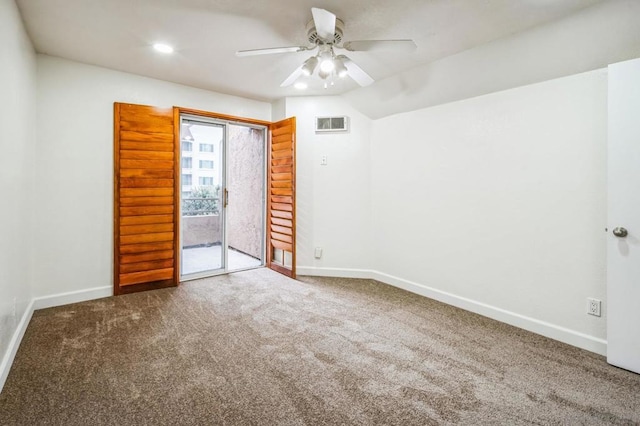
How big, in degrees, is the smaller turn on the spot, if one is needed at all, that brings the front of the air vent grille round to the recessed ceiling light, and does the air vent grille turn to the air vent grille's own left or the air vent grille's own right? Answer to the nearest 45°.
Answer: approximately 45° to the air vent grille's own right

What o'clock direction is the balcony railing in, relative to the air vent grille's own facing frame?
The balcony railing is roughly at 4 o'clock from the air vent grille.

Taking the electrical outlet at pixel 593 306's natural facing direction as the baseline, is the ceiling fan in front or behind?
in front

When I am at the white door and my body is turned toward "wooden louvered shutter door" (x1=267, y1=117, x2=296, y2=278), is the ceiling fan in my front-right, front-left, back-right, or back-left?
front-left

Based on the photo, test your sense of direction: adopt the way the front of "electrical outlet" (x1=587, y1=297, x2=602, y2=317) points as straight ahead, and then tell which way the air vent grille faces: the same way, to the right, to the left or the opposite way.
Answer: to the left

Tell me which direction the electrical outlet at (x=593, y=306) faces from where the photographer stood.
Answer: facing the viewer and to the left of the viewer

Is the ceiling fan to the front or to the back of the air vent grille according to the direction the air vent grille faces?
to the front

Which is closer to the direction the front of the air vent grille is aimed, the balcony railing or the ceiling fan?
the ceiling fan

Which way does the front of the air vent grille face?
toward the camera

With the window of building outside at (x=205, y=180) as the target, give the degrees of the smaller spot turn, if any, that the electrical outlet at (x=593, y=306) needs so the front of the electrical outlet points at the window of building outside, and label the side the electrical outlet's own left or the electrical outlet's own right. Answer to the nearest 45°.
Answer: approximately 45° to the electrical outlet's own right

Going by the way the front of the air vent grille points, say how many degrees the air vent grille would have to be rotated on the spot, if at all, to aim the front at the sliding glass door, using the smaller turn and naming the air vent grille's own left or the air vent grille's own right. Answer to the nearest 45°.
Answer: approximately 135° to the air vent grille's own right

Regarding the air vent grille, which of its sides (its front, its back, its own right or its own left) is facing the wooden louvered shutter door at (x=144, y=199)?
right

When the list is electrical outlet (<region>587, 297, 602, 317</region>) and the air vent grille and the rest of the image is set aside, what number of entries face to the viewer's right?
0
